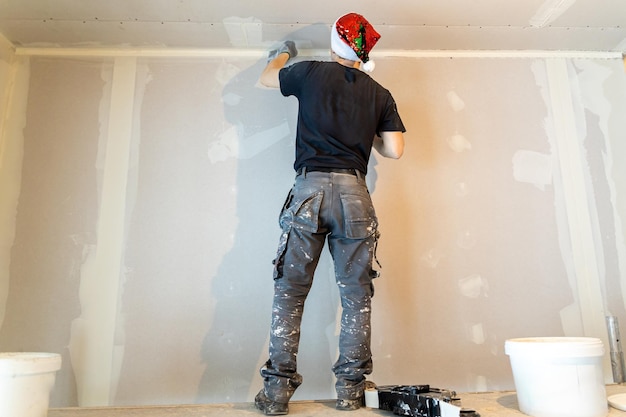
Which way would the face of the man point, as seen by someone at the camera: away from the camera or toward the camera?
away from the camera

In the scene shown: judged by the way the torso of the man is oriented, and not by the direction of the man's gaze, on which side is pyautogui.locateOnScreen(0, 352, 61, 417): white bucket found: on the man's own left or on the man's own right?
on the man's own left

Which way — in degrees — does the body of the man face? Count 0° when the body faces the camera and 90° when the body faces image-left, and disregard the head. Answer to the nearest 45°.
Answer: approximately 180°

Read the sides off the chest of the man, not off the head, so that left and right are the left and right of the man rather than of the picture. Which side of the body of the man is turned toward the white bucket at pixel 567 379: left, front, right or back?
right
